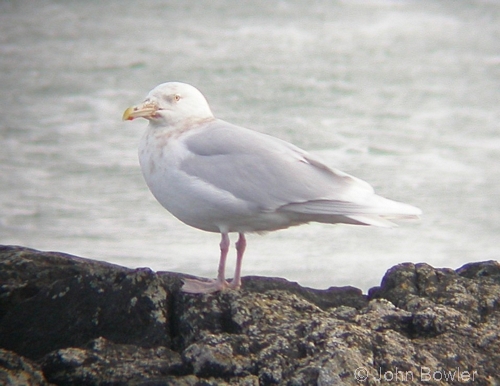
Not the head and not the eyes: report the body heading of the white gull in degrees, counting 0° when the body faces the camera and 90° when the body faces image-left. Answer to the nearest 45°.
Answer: approximately 90°
